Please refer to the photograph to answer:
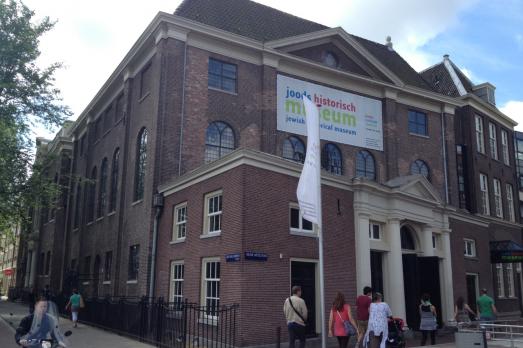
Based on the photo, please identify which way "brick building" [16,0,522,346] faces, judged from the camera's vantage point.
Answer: facing the viewer and to the right of the viewer

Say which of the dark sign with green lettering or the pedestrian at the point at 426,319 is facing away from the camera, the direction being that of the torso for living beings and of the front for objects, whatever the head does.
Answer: the pedestrian

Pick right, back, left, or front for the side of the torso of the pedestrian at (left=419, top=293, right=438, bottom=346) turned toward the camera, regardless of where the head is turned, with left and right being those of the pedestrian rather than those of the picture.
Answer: back

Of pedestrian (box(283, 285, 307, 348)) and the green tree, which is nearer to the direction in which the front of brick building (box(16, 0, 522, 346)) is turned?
the pedestrian

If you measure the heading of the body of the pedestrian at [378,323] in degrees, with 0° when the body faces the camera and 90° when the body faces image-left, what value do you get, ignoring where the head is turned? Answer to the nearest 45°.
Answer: approximately 180°

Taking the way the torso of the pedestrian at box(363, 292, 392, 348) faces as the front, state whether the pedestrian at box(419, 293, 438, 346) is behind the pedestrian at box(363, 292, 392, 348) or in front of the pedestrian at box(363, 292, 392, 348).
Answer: in front

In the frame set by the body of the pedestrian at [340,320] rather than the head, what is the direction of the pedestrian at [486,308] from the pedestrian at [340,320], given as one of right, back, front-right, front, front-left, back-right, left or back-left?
front-right
